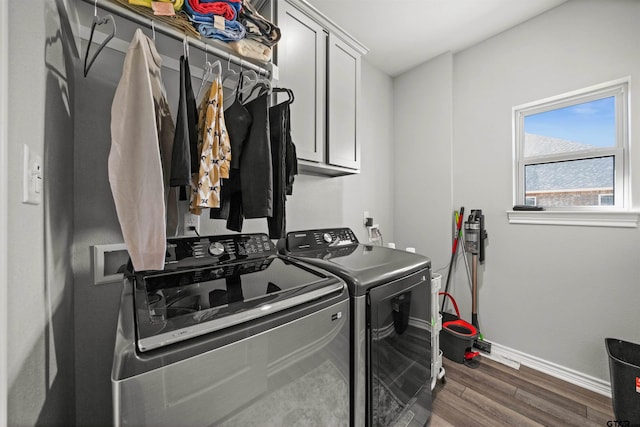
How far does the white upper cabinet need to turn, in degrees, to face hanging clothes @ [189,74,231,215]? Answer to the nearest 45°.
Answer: approximately 90° to its right

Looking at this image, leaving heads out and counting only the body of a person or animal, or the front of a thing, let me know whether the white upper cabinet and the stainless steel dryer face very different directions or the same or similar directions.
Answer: same or similar directions

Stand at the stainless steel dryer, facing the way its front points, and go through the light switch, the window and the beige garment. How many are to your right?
2

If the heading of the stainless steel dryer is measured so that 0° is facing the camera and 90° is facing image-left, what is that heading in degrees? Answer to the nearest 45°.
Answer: approximately 315°

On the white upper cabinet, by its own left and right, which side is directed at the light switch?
right

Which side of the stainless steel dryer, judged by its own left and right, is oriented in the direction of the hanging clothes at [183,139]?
right

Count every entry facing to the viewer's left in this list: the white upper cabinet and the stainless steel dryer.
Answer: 0
